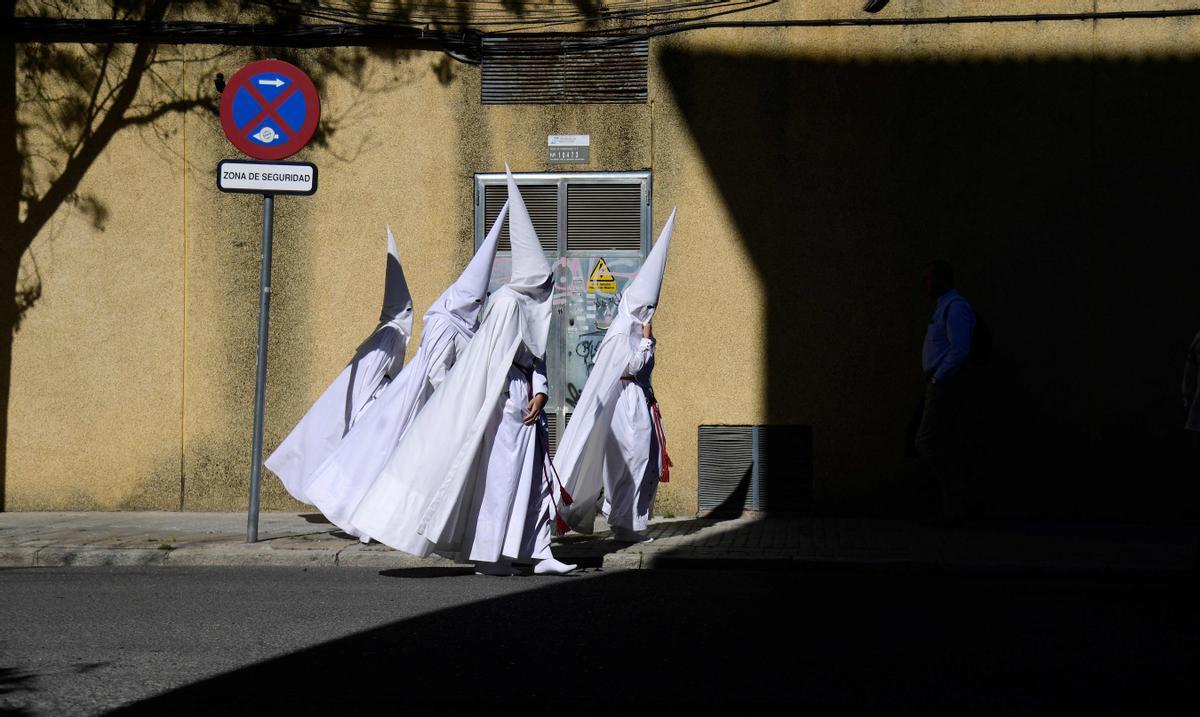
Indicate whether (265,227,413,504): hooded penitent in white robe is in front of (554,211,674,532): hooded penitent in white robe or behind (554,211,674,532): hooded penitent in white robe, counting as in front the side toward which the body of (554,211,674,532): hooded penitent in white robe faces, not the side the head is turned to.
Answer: behind

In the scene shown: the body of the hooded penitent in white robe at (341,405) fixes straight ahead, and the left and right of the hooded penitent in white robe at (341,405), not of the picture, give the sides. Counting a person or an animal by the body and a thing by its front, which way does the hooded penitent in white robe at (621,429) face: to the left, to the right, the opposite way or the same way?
the same way

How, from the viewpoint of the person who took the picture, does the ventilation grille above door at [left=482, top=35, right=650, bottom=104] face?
facing the viewer

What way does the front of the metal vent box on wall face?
toward the camera

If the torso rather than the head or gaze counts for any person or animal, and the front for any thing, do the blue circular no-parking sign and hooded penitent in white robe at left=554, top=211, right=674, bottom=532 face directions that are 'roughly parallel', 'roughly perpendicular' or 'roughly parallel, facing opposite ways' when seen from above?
roughly perpendicular

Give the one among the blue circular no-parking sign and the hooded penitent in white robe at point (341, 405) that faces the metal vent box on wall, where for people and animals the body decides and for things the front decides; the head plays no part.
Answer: the hooded penitent in white robe

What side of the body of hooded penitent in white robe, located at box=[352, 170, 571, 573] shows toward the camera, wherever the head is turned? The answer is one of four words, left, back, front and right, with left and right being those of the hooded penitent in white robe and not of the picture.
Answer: right

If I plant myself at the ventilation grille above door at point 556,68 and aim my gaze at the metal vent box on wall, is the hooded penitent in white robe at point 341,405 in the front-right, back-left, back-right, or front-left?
back-right

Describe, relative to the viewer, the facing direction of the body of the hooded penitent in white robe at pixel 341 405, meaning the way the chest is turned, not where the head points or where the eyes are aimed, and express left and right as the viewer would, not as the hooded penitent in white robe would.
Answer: facing to the right of the viewer

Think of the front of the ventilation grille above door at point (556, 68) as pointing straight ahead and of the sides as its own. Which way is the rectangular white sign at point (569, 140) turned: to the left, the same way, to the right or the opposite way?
the same way

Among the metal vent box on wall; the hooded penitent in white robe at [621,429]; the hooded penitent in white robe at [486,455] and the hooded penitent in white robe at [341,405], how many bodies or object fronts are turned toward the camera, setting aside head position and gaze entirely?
1

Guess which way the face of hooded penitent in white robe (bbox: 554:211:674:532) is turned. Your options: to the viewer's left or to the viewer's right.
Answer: to the viewer's right

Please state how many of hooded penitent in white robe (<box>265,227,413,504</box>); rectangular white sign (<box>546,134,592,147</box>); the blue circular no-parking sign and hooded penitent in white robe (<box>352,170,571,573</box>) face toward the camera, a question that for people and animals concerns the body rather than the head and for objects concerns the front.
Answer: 2

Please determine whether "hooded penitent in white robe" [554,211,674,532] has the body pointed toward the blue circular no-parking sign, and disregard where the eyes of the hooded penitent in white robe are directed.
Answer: no

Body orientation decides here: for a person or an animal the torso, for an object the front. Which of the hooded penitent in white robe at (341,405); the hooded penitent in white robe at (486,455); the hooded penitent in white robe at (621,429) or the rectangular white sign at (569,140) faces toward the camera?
the rectangular white sign
